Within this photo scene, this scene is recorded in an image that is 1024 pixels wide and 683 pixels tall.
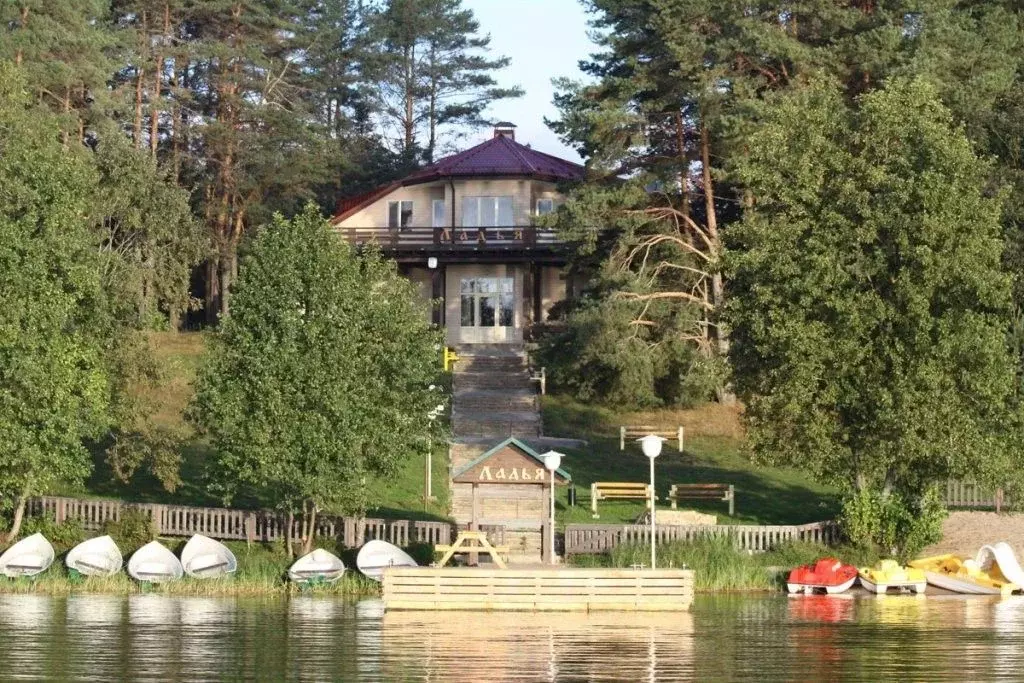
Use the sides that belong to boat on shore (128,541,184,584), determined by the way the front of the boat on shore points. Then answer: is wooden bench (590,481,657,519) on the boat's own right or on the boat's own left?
on the boat's own right

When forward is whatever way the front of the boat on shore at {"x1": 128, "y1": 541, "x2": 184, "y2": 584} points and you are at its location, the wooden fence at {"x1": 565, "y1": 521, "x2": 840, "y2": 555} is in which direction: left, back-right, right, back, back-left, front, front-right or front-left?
right

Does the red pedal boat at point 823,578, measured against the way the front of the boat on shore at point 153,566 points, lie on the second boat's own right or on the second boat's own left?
on the second boat's own right

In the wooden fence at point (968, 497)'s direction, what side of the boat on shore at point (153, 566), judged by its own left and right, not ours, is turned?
right

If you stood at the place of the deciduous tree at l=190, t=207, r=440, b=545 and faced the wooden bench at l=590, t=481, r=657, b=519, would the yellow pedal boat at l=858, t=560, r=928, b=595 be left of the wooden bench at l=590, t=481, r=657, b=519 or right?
right

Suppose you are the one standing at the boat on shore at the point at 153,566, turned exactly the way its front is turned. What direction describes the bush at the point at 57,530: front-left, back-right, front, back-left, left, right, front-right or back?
front-left

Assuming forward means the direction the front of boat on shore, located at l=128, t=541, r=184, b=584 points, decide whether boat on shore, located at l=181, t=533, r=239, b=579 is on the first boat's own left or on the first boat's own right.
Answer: on the first boat's own right

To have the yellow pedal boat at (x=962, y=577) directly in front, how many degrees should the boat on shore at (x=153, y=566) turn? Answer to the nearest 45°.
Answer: approximately 90° to its right

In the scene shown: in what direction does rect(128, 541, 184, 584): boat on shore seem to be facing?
away from the camera

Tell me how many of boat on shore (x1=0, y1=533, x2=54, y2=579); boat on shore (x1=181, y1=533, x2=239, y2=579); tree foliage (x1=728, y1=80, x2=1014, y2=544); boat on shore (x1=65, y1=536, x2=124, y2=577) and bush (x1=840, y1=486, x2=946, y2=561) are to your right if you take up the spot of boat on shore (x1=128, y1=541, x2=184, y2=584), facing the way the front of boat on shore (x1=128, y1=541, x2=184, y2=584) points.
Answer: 3
